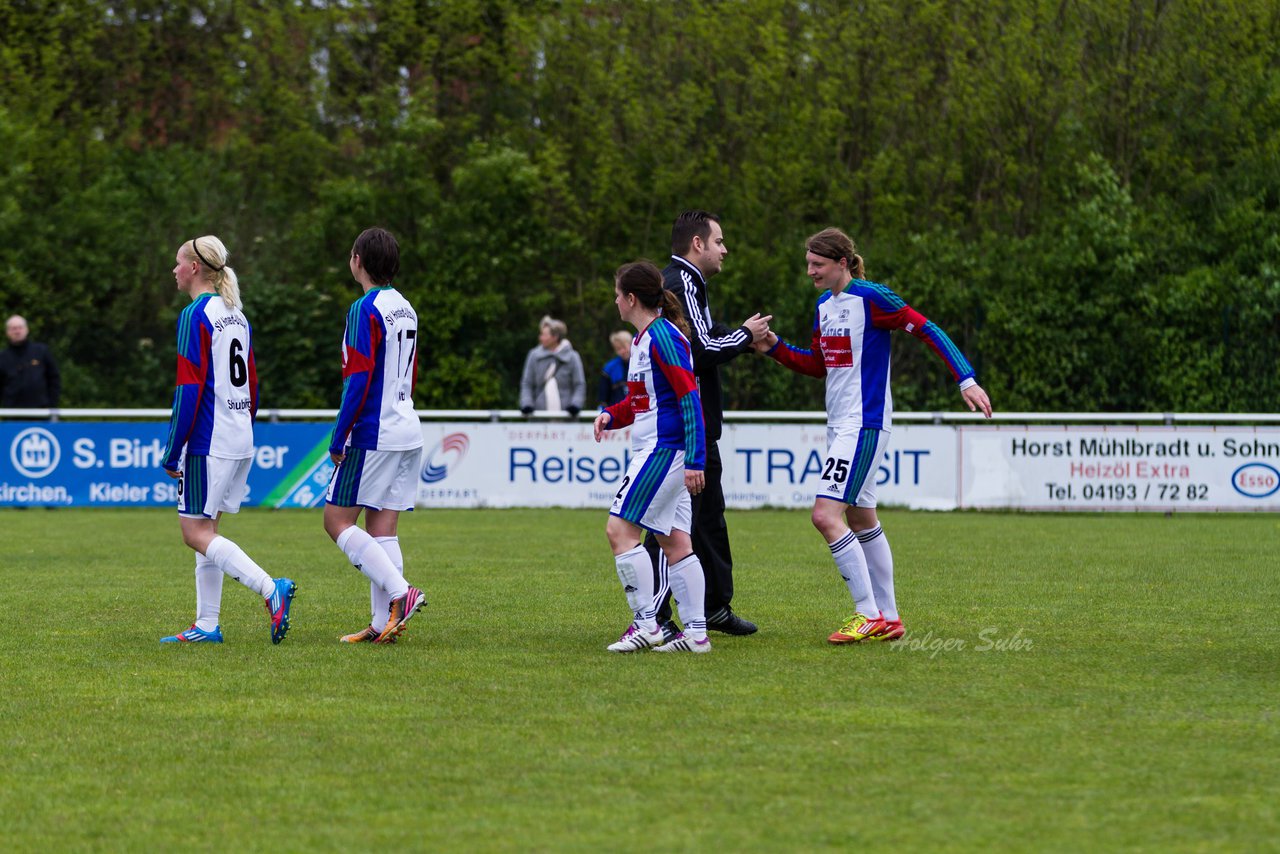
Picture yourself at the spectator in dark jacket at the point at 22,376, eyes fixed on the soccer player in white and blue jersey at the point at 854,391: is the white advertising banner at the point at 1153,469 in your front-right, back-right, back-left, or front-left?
front-left

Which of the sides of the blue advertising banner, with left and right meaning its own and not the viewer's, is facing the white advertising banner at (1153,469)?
left

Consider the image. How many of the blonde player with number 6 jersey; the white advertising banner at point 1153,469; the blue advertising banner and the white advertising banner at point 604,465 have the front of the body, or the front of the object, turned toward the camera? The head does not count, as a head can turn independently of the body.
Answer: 3

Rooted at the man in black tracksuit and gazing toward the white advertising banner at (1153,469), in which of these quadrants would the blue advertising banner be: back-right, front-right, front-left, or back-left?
front-left

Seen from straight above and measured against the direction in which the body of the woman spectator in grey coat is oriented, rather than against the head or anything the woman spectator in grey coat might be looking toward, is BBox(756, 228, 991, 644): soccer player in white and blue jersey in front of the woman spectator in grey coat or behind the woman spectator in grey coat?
in front

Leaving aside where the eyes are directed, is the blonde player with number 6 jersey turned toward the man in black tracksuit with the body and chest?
no

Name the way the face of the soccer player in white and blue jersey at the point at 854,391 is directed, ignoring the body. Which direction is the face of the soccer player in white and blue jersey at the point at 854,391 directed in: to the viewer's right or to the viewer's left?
to the viewer's left

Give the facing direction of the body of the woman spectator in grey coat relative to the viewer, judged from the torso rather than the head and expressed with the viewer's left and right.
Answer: facing the viewer

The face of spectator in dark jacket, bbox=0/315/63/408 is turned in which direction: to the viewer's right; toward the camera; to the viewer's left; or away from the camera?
toward the camera

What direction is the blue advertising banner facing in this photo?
toward the camera

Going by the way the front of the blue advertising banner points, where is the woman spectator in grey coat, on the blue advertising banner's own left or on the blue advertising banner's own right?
on the blue advertising banner's own left

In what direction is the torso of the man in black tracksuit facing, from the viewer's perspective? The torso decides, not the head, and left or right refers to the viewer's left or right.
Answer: facing to the right of the viewer
